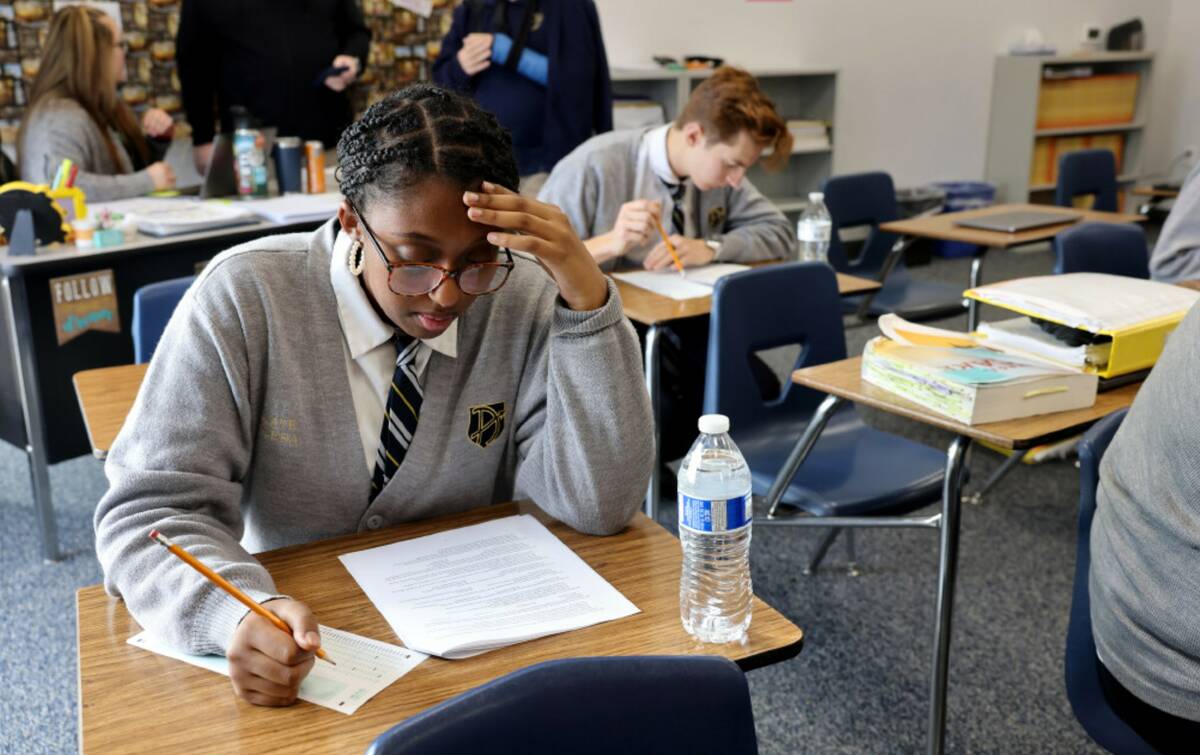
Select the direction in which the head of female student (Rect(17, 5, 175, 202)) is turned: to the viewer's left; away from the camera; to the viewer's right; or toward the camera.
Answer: to the viewer's right

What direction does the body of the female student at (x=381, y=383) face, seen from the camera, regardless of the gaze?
toward the camera

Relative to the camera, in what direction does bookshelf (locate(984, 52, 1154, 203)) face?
facing the viewer and to the right of the viewer

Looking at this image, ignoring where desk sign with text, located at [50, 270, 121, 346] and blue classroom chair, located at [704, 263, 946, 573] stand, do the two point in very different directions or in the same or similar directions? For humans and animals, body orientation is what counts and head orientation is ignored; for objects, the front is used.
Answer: same or similar directions

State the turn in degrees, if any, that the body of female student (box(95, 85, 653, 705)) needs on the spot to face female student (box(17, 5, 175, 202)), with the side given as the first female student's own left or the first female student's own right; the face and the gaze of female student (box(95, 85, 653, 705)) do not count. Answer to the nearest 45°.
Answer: approximately 180°

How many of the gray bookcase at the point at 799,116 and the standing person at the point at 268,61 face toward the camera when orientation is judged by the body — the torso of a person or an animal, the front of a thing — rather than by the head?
2

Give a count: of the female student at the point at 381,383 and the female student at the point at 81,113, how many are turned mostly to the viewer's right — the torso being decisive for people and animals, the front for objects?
1

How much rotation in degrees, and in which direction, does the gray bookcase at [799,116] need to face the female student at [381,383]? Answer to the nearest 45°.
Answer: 0° — it already faces them

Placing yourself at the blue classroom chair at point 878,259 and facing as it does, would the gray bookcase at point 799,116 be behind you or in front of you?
behind

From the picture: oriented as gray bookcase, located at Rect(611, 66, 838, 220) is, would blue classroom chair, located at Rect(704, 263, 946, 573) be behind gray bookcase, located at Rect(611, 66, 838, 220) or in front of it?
in front

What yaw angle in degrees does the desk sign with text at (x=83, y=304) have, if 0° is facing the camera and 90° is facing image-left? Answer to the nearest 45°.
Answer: approximately 0°

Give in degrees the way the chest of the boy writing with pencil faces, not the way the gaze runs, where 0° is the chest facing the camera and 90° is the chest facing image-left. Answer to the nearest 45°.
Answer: approximately 315°

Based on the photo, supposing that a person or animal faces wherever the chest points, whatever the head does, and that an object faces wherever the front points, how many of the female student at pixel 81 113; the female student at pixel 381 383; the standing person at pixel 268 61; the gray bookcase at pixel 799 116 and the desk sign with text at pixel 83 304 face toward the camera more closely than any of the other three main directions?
4
